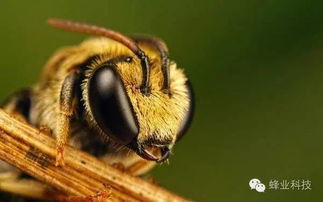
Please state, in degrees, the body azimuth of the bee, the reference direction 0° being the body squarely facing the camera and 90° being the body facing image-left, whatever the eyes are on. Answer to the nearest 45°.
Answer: approximately 315°
